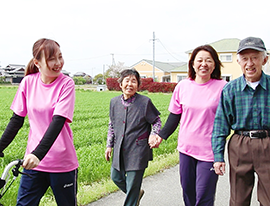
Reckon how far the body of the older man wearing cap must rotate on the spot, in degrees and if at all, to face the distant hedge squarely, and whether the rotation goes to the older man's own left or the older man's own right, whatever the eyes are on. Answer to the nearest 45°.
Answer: approximately 180°

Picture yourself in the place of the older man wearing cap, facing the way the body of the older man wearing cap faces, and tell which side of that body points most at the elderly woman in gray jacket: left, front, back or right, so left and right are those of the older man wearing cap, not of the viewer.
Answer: right

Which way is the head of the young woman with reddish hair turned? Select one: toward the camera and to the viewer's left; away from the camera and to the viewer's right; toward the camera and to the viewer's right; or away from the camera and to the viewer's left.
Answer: toward the camera and to the viewer's right

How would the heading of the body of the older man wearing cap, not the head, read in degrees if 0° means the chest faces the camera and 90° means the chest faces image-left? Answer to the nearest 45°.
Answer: approximately 0°

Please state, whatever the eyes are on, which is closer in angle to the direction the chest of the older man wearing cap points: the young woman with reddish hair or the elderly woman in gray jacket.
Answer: the young woman with reddish hair

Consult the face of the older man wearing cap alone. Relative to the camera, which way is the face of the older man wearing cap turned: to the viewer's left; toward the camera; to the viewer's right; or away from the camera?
toward the camera

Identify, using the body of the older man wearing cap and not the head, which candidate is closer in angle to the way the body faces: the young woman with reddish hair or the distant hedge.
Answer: the young woman with reddish hair

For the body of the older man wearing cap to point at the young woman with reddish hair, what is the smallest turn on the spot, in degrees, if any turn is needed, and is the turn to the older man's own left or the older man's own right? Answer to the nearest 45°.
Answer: approximately 45° to the older man's own right
